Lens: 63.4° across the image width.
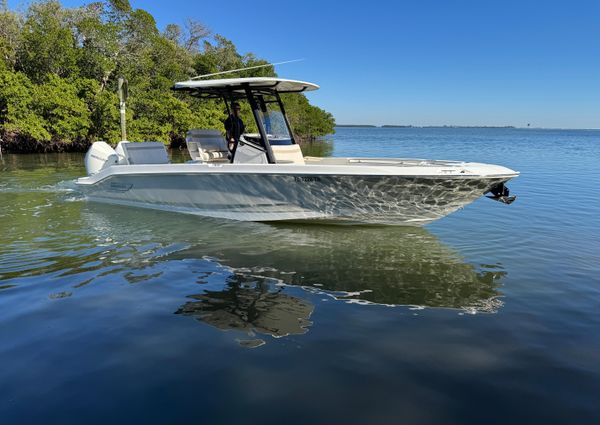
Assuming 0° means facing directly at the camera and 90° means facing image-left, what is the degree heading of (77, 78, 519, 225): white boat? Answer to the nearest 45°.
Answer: approximately 270°
